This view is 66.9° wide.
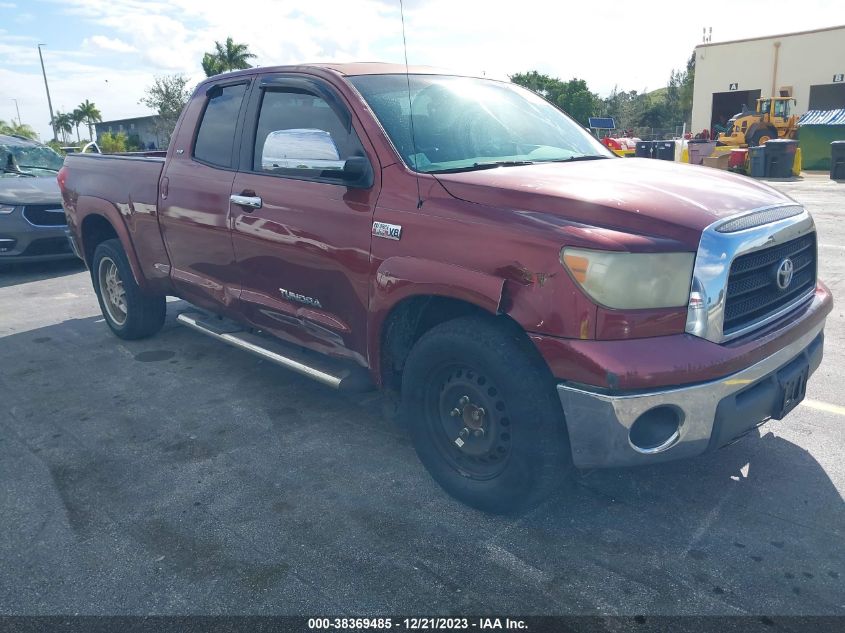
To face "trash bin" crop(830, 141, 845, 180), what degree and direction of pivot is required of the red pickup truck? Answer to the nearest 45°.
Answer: approximately 90° to its left

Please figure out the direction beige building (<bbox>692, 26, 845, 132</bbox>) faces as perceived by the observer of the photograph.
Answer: facing the viewer and to the left of the viewer

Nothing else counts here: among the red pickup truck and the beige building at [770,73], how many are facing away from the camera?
0

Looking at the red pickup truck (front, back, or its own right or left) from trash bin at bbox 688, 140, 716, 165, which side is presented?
left

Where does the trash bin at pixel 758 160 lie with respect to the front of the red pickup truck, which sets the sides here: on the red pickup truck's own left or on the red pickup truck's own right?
on the red pickup truck's own left

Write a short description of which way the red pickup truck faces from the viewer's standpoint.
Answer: facing the viewer and to the right of the viewer

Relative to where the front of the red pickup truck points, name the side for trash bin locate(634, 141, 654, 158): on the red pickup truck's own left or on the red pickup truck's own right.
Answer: on the red pickup truck's own left

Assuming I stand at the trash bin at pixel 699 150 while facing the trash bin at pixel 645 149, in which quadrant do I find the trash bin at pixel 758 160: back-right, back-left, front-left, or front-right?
back-left

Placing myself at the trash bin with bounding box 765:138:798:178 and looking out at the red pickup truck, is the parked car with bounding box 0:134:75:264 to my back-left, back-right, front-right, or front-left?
front-right

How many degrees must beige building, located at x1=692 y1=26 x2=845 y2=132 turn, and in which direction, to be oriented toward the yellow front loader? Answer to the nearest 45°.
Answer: approximately 45° to its left
